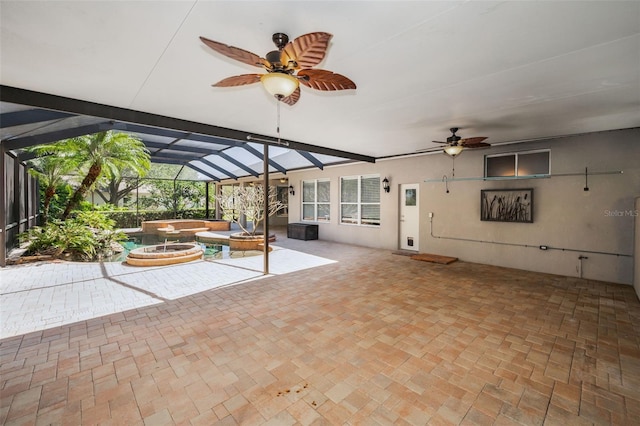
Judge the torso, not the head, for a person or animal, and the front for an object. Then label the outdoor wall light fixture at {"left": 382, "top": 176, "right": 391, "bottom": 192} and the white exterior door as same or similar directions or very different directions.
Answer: same or similar directions

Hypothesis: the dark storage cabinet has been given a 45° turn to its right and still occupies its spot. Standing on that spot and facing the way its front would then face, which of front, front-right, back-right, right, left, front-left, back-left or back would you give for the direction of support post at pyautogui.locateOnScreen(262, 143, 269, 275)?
left

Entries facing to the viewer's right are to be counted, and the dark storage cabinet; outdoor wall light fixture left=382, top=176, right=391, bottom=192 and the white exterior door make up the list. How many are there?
0

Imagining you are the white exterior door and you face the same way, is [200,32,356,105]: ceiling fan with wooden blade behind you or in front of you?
in front

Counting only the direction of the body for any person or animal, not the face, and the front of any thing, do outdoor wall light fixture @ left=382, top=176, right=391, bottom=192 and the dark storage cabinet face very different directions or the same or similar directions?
same or similar directions

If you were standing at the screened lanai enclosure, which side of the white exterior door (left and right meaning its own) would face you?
right

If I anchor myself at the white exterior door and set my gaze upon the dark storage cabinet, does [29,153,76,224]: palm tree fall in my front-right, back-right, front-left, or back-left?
front-left

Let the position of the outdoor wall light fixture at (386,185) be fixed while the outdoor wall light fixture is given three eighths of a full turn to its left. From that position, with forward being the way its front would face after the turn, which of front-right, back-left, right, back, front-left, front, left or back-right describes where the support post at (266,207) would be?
back-right

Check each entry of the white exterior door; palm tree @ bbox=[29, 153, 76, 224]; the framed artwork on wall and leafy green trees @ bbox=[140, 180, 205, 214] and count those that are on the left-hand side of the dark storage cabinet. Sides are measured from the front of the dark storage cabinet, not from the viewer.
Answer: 2

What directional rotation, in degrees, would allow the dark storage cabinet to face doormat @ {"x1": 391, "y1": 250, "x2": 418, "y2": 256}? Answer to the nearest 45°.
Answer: approximately 90° to its left

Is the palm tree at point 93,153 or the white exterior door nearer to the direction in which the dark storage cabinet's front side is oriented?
the palm tree

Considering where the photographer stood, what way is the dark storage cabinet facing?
facing the viewer and to the left of the viewer

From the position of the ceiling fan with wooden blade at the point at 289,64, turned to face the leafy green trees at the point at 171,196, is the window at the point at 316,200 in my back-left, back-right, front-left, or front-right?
front-right
